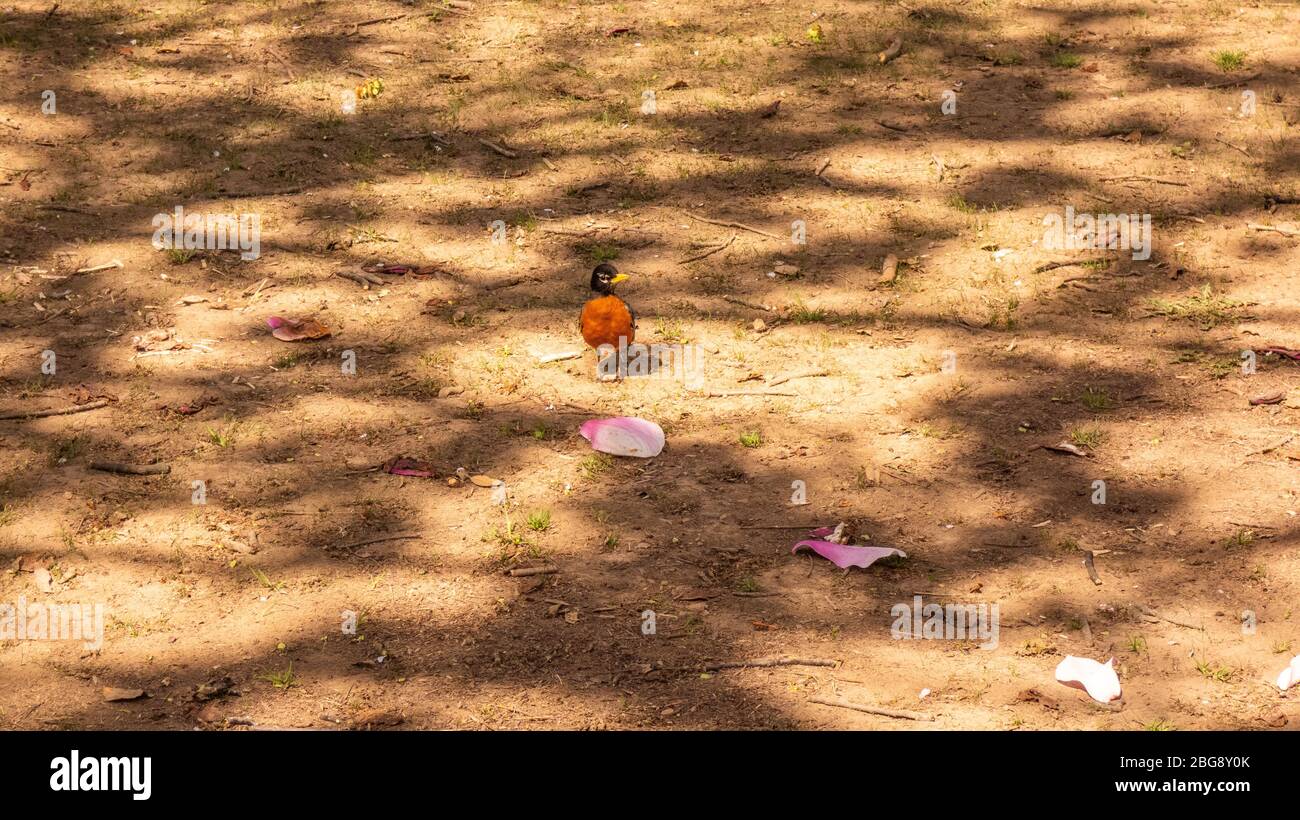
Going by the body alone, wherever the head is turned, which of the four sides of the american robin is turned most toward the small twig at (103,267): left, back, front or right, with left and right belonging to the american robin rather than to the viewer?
right

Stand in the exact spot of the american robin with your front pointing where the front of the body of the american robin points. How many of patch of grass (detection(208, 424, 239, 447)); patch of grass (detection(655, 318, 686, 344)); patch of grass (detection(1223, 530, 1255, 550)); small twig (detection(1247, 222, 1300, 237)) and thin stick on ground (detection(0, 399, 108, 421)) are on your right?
2

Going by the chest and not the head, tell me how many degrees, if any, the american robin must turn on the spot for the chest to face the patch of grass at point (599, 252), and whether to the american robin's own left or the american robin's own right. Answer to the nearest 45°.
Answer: approximately 180°

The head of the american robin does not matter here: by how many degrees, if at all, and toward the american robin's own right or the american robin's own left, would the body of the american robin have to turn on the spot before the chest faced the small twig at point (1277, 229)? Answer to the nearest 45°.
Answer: approximately 90° to the american robin's own left

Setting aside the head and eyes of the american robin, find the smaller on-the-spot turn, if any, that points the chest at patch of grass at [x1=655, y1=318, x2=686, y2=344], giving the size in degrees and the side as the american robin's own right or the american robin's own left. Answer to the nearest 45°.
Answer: approximately 135° to the american robin's own left

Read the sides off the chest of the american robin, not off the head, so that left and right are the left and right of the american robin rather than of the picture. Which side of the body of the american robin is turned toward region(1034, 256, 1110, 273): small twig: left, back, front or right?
left

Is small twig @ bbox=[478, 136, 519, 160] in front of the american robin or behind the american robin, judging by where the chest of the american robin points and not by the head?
behind

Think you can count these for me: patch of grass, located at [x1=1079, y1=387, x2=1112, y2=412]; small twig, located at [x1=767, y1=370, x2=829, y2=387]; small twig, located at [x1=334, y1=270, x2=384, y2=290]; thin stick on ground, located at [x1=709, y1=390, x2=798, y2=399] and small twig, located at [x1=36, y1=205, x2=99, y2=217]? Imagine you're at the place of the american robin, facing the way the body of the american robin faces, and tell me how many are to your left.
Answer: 3

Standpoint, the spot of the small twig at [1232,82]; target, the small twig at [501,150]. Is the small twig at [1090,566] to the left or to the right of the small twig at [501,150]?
left

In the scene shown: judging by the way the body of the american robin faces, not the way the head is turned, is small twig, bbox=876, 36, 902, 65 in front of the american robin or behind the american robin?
behind

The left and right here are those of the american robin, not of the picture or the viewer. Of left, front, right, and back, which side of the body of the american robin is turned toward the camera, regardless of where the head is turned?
front

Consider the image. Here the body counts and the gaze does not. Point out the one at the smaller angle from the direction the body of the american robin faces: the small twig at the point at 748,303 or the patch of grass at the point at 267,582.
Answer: the patch of grass
